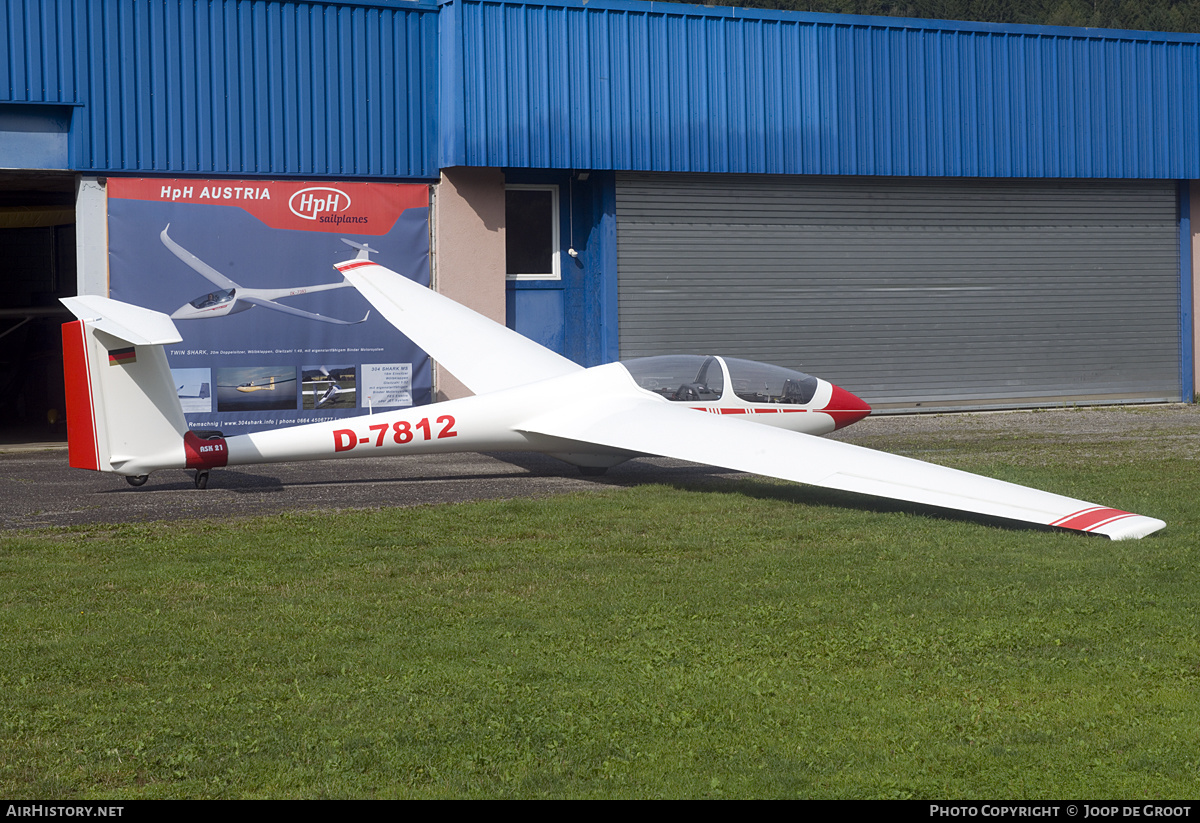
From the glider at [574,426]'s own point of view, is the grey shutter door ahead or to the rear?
ahead

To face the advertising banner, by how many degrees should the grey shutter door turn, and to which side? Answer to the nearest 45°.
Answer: approximately 45° to its right

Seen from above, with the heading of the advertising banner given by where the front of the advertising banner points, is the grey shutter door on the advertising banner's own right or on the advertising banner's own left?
on the advertising banner's own left

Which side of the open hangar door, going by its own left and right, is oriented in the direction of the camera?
front

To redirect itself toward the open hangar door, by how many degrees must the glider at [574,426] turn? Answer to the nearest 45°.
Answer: approximately 90° to its left

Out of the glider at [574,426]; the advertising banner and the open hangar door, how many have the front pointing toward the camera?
2

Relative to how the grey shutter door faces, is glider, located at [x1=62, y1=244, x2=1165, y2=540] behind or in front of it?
in front

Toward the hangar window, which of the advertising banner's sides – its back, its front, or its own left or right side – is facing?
left

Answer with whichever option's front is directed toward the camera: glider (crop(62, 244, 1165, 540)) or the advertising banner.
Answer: the advertising banner

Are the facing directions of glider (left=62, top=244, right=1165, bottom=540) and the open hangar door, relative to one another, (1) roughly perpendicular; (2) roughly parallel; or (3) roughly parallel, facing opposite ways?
roughly perpendicular

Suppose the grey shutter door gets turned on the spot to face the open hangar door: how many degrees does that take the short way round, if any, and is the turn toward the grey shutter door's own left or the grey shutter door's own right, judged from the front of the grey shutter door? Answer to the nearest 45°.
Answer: approximately 90° to the grey shutter door's own right

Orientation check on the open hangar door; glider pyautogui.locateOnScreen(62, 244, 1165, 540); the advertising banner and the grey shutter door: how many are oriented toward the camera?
3

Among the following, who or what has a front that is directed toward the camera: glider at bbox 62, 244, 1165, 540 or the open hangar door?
the open hangar door

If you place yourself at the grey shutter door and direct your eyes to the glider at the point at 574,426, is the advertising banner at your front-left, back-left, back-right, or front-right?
front-right

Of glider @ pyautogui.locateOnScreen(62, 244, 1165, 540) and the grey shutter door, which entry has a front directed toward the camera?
the grey shutter door

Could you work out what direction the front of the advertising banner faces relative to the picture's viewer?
facing the viewer

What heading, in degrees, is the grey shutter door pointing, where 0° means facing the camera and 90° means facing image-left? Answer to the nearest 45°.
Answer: approximately 0°

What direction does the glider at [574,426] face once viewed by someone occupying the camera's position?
facing away from the viewer and to the right of the viewer

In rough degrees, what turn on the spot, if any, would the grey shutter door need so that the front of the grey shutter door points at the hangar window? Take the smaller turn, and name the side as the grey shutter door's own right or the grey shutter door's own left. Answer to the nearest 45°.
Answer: approximately 45° to the grey shutter door's own right
